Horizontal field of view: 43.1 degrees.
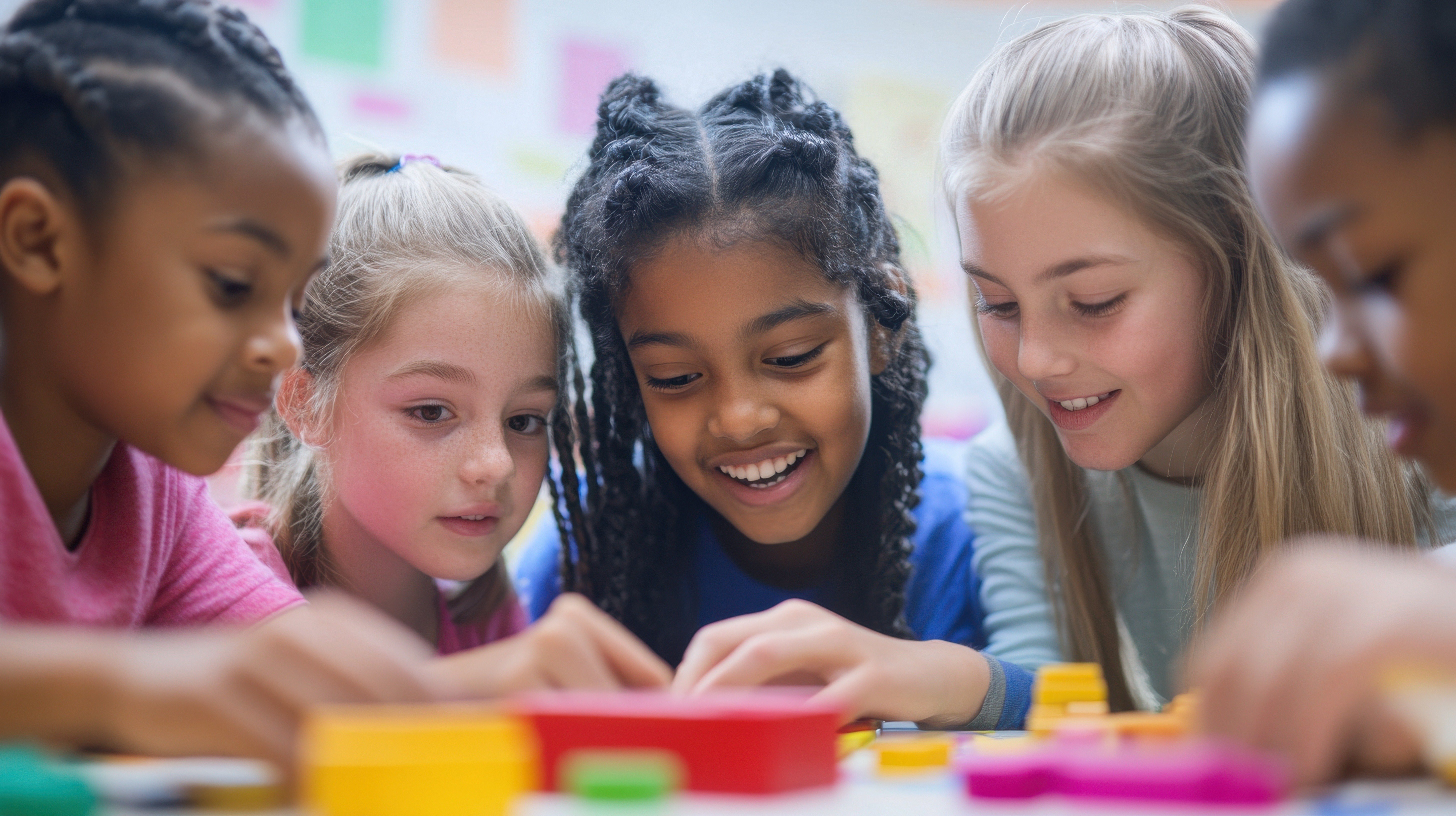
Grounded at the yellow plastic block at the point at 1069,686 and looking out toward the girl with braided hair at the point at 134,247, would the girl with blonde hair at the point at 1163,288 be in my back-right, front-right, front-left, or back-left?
back-right

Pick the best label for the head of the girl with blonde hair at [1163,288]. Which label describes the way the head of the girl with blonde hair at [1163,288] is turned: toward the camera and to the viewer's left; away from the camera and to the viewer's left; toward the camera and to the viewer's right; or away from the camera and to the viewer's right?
toward the camera and to the viewer's left

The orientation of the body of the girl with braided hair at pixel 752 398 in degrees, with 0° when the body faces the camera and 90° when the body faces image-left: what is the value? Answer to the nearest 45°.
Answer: approximately 0°

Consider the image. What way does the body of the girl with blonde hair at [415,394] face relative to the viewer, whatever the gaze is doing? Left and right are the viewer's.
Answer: facing the viewer and to the right of the viewer

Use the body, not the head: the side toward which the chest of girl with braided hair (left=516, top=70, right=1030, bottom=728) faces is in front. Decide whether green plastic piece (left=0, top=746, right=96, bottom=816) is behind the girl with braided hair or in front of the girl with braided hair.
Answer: in front

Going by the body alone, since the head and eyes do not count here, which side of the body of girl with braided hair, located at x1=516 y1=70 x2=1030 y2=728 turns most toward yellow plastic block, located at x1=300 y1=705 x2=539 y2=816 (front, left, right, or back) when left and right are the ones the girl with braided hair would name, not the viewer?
front

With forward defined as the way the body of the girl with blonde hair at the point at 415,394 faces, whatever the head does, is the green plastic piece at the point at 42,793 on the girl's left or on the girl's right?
on the girl's right

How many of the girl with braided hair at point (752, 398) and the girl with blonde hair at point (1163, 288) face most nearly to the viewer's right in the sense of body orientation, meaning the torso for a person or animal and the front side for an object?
0
